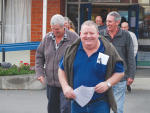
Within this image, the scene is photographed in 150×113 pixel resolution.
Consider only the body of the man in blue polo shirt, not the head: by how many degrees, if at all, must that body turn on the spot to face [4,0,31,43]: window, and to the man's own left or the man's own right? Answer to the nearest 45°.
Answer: approximately 180°

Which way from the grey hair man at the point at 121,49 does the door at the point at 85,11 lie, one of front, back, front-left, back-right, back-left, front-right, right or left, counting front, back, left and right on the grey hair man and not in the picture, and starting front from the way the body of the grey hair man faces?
back-right

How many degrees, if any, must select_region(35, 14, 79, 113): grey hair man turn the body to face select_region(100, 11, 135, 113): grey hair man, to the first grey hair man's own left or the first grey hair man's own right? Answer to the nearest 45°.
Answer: approximately 90° to the first grey hair man's own left

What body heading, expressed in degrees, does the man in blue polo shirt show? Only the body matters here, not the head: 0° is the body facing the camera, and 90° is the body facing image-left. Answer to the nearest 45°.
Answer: approximately 0°

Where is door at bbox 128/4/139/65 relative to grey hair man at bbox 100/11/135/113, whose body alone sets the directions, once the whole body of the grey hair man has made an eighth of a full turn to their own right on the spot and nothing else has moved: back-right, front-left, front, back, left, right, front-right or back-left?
right

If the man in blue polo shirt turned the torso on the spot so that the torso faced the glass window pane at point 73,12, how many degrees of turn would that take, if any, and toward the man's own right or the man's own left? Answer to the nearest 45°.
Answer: approximately 180°

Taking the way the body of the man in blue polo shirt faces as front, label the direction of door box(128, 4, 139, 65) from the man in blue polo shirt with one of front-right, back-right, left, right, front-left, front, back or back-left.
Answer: back

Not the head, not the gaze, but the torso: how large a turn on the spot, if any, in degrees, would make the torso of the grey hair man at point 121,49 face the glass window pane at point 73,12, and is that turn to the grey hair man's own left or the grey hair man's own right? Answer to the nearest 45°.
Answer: approximately 135° to the grey hair man's own right

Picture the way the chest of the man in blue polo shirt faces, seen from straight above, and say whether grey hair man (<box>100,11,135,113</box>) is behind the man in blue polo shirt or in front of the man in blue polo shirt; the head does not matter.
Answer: behind

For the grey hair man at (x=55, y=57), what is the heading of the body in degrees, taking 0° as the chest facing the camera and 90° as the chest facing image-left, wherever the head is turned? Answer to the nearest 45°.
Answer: approximately 0°
